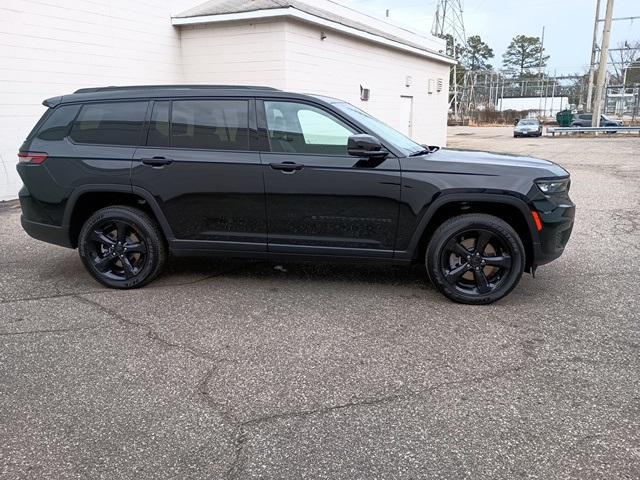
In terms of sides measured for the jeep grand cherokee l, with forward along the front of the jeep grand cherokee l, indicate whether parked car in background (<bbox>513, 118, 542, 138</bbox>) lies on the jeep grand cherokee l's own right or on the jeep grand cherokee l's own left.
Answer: on the jeep grand cherokee l's own left

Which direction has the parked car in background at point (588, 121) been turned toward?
to the viewer's right

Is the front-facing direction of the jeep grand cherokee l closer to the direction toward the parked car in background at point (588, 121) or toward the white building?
the parked car in background

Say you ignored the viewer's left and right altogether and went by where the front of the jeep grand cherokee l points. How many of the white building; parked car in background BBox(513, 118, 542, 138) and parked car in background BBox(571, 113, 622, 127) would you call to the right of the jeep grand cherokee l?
0

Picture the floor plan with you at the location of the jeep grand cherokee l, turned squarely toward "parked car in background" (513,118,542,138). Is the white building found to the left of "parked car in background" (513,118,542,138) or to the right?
left

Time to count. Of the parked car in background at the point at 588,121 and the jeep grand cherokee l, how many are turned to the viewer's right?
2

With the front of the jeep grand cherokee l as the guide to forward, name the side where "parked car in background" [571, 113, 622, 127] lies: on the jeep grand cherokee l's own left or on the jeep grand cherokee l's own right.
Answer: on the jeep grand cherokee l's own left

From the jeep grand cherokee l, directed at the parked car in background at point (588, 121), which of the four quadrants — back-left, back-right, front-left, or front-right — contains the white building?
front-left

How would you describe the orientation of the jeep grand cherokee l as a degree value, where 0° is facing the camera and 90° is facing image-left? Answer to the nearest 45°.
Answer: approximately 270°

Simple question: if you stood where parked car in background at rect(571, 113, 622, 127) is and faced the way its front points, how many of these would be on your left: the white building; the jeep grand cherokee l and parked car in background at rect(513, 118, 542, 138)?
0
